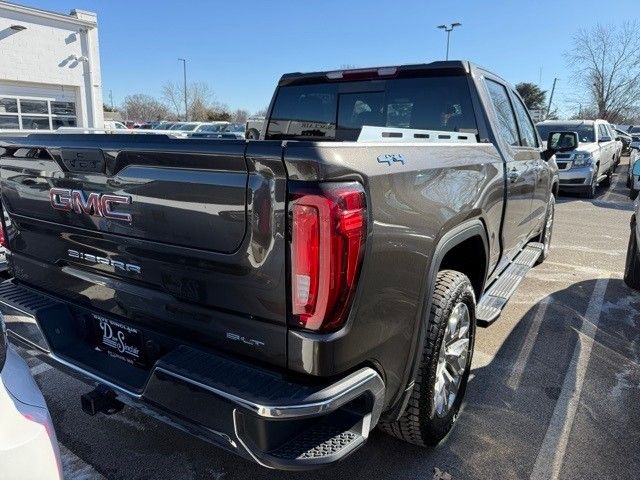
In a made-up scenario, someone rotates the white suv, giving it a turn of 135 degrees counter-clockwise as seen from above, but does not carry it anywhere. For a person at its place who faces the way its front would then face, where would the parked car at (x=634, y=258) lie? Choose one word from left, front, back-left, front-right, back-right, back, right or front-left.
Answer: right

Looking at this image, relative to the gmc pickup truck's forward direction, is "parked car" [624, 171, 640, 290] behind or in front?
in front

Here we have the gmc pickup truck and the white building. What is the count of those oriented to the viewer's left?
0

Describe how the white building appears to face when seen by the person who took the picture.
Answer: facing the viewer and to the right of the viewer

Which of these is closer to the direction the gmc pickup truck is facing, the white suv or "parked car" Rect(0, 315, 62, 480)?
the white suv

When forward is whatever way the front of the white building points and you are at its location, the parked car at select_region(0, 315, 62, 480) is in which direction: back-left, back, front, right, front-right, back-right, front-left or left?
front-right

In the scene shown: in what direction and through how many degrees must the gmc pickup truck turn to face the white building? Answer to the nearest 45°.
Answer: approximately 90° to its left

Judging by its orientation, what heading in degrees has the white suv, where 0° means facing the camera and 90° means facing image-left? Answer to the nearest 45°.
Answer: approximately 45°

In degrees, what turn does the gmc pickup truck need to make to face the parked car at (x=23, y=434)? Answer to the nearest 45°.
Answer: approximately 180°

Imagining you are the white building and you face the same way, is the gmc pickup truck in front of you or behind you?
in front

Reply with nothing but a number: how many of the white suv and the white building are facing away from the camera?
0

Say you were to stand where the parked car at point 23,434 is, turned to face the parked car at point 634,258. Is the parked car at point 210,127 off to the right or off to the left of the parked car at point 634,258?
left

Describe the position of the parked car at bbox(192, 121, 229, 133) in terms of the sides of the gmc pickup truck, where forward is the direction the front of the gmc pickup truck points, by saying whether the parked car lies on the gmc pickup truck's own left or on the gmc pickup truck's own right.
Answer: on the gmc pickup truck's own left

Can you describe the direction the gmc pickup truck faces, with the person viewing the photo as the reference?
facing away from the viewer and to the right of the viewer
